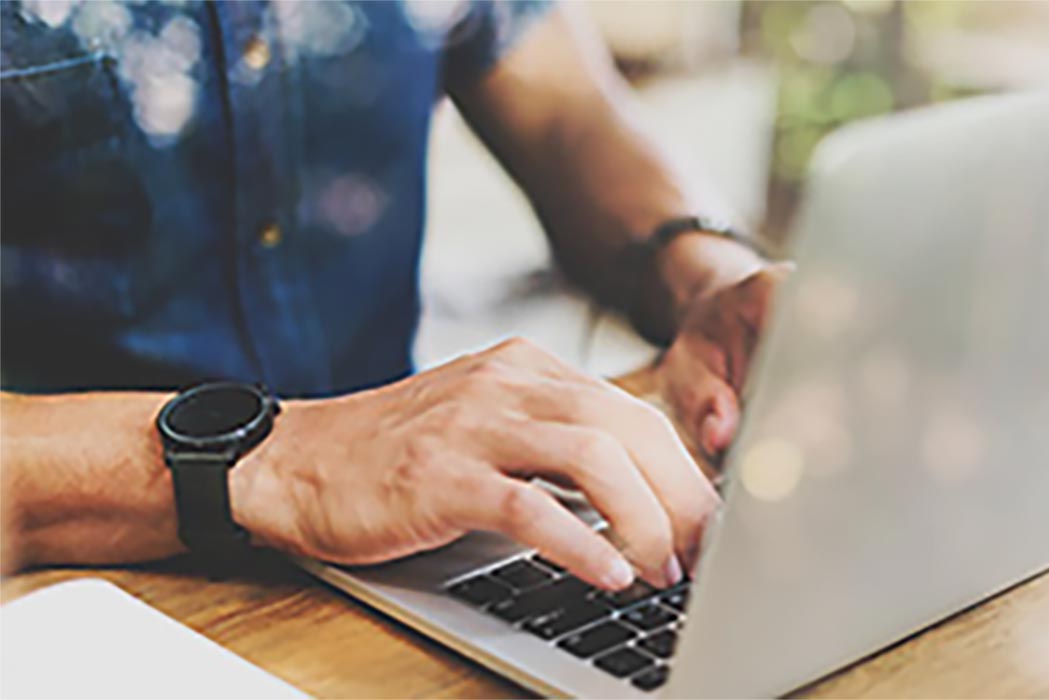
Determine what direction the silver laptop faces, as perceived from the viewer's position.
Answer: facing away from the viewer and to the left of the viewer
